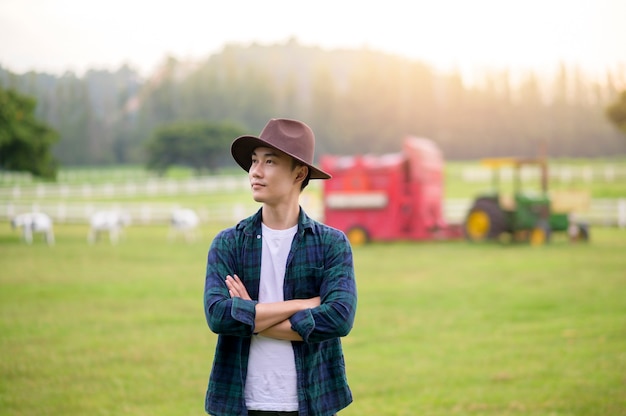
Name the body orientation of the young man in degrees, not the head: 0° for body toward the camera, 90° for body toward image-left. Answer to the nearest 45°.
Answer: approximately 0°

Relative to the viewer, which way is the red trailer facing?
to the viewer's right

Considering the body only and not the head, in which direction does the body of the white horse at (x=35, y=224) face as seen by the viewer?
to the viewer's left

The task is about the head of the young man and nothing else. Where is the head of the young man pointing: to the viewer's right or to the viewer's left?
to the viewer's left

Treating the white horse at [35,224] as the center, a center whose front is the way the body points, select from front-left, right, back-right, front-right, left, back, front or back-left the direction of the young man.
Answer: left

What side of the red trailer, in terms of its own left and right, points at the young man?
right

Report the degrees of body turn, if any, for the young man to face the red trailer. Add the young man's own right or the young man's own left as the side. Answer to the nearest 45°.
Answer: approximately 180°

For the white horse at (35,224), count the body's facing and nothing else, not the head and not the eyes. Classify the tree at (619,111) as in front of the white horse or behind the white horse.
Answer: behind

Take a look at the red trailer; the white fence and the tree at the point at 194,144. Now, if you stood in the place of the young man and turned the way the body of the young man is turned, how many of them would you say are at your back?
3

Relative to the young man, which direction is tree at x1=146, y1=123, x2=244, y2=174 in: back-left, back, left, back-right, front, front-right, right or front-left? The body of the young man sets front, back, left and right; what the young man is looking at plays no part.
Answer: back

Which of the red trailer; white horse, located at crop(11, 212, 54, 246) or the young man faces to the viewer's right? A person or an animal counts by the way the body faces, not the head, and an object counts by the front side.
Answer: the red trailer

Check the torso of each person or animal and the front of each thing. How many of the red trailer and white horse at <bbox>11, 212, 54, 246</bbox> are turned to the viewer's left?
1

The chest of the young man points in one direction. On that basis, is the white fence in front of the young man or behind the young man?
behind

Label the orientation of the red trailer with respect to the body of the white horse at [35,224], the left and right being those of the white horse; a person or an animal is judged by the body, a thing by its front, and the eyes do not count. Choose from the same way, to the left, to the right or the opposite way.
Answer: the opposite way
